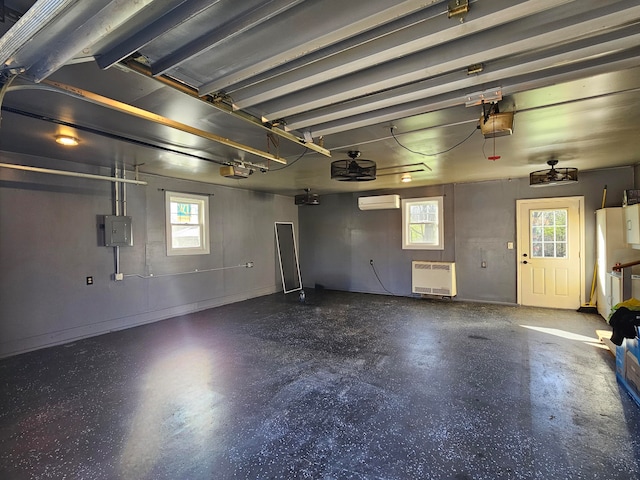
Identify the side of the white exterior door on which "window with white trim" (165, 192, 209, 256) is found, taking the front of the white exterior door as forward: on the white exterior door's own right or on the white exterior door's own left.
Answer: on the white exterior door's own right

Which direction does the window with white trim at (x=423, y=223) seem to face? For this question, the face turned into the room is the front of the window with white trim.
toward the camera

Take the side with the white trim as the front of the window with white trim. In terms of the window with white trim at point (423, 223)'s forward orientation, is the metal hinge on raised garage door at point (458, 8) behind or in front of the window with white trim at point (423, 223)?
in front

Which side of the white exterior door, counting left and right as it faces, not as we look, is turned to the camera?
front

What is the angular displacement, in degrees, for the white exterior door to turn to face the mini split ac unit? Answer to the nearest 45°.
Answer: approximately 90° to its right

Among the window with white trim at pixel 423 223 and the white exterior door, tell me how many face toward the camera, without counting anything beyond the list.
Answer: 2

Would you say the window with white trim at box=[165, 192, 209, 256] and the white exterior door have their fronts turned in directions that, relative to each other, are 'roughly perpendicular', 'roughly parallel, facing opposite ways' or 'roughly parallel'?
roughly perpendicular

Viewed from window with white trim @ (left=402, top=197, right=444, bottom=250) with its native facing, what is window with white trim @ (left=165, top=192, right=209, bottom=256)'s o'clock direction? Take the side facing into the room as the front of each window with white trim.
window with white trim @ (left=165, top=192, right=209, bottom=256) is roughly at 2 o'clock from window with white trim @ (left=402, top=197, right=444, bottom=250).

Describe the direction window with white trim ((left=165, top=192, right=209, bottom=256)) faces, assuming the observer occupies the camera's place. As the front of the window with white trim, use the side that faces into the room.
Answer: facing the viewer and to the right of the viewer

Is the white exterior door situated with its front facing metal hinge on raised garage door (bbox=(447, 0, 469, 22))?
yes

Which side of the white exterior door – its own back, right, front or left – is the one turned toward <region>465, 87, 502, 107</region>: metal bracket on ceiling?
front

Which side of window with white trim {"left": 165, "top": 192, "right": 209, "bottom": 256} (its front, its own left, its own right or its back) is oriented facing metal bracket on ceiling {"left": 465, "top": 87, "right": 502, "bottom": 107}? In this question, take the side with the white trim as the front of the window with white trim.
front

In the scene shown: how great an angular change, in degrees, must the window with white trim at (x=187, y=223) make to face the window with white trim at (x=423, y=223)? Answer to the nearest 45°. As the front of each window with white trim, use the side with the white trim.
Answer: approximately 45° to its left

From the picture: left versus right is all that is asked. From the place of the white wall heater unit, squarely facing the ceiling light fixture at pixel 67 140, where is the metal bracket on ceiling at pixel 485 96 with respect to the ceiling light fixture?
left

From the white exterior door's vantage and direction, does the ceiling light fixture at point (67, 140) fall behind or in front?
in front

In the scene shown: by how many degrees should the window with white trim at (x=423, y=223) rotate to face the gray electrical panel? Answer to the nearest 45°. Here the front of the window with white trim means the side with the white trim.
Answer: approximately 45° to its right
